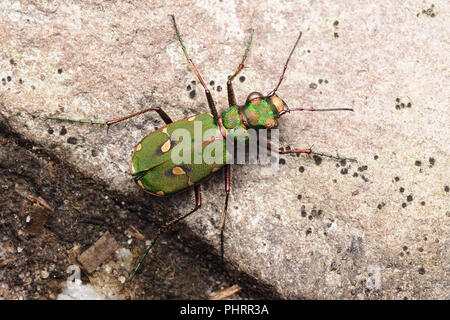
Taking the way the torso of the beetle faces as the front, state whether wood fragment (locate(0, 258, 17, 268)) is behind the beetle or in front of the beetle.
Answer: behind

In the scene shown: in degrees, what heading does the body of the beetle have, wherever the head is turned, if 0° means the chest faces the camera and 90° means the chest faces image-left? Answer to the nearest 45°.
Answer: approximately 225°
